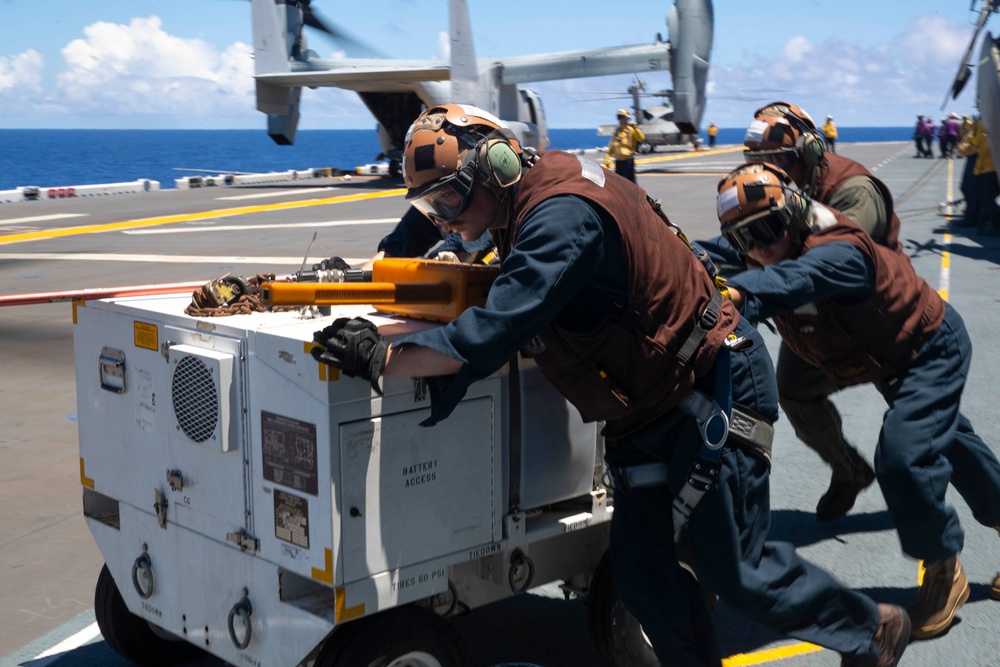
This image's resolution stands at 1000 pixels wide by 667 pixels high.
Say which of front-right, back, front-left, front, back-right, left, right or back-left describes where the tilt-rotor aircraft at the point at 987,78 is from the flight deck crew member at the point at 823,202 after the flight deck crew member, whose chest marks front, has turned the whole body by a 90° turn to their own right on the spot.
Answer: front

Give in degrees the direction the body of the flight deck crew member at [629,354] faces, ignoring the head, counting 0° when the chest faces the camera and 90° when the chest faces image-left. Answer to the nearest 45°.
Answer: approximately 90°

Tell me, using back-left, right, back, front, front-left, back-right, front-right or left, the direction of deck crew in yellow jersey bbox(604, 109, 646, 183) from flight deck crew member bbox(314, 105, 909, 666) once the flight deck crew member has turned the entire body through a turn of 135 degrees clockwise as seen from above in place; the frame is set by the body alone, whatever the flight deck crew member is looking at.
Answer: front-left

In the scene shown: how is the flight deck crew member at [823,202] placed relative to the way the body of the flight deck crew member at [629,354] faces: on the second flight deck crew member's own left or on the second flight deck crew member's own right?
on the second flight deck crew member's own right

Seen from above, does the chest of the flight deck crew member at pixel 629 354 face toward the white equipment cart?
yes

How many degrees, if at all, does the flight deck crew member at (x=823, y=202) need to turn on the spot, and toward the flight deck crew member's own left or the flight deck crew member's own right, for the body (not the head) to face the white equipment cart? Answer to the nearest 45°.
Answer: approximately 45° to the flight deck crew member's own left

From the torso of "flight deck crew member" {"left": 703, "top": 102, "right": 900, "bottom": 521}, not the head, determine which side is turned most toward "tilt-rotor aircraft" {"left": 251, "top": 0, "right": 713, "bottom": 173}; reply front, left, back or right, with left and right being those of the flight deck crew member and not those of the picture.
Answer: right

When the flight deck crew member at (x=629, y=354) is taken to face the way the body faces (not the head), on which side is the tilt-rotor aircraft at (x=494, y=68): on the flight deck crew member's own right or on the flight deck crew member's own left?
on the flight deck crew member's own right

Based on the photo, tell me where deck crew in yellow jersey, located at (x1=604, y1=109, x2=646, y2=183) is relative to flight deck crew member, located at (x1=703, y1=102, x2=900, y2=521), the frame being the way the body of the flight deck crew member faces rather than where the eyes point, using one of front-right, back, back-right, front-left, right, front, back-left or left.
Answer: right

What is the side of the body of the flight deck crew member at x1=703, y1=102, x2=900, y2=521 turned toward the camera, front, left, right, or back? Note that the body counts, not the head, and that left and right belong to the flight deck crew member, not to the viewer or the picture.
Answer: left

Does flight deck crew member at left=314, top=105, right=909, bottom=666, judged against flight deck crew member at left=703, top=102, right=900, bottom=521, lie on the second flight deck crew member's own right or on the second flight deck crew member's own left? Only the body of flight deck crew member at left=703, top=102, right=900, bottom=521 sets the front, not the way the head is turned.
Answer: on the second flight deck crew member's own left

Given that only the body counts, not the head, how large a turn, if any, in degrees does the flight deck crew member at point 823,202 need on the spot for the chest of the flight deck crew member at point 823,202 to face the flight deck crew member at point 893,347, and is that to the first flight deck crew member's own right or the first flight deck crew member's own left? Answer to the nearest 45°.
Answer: approximately 90° to the first flight deck crew member's own left

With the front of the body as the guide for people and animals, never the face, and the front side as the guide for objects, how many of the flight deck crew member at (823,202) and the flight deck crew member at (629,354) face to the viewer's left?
2

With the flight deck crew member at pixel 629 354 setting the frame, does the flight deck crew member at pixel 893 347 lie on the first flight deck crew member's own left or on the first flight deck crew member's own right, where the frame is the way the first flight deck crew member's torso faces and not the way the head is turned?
on the first flight deck crew member's own right
